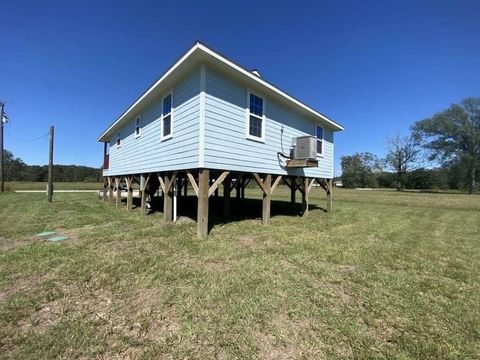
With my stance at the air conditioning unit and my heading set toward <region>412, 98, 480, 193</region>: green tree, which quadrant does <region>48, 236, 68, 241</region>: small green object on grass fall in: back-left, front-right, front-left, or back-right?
back-left
